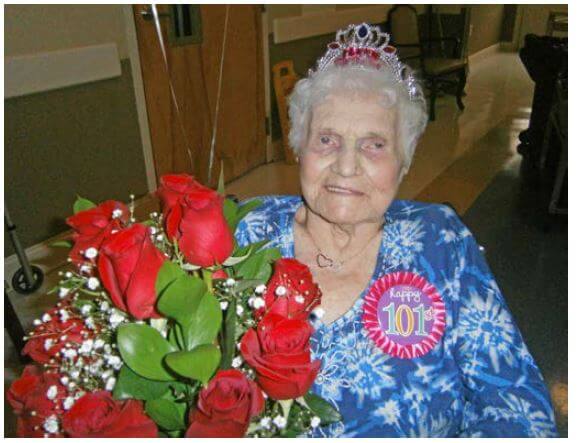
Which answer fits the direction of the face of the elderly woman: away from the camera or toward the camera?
toward the camera

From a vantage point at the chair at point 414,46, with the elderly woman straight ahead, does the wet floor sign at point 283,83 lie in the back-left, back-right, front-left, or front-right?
front-right

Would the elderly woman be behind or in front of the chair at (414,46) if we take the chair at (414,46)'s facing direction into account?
in front

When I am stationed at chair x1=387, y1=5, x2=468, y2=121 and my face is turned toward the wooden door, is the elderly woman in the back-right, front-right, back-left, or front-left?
front-left
